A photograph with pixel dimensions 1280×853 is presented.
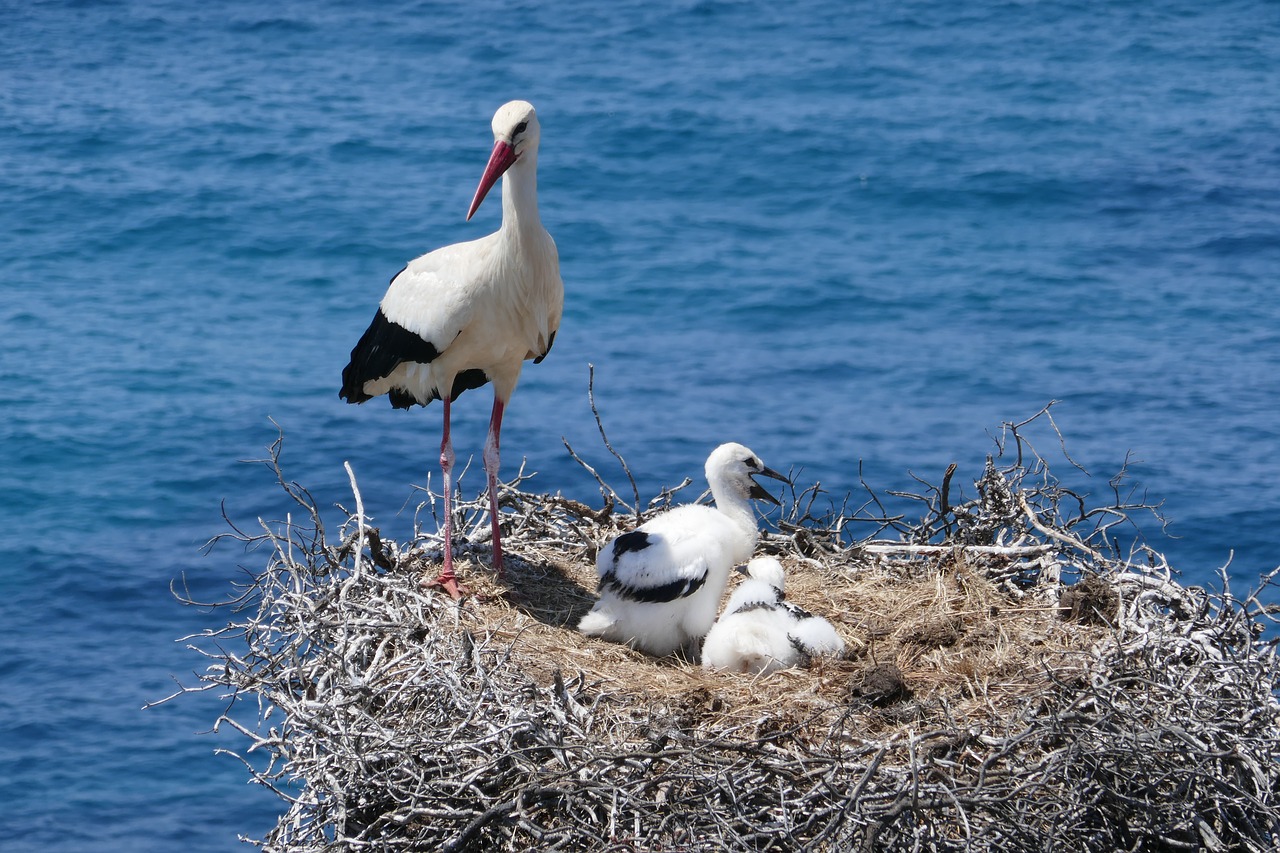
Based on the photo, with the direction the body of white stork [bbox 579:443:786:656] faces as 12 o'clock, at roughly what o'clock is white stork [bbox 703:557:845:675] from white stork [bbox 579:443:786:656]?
white stork [bbox 703:557:845:675] is roughly at 1 o'clock from white stork [bbox 579:443:786:656].

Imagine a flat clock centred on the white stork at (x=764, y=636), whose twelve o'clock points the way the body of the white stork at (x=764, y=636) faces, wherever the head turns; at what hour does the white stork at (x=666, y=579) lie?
the white stork at (x=666, y=579) is roughly at 10 o'clock from the white stork at (x=764, y=636).

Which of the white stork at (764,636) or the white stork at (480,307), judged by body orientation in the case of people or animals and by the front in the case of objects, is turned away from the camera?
the white stork at (764,636)

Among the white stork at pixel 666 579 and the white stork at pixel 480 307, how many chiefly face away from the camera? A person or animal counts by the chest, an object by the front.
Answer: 0

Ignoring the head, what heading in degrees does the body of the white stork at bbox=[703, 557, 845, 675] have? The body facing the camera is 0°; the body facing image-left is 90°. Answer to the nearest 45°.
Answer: approximately 180°

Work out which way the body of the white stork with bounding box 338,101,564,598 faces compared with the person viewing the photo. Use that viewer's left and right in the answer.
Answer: facing the viewer and to the right of the viewer

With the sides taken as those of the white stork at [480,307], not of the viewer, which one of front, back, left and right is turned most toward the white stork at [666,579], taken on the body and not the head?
front

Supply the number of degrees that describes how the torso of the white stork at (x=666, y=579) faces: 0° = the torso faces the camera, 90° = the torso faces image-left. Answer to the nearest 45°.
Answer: approximately 270°

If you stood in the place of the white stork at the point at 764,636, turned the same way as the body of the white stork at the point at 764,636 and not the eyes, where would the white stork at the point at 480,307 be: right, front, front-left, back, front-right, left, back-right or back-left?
front-left

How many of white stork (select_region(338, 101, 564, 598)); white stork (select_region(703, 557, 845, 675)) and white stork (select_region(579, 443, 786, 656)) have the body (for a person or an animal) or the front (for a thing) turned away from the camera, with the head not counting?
1

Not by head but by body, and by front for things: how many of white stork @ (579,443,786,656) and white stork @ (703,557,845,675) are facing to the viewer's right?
1

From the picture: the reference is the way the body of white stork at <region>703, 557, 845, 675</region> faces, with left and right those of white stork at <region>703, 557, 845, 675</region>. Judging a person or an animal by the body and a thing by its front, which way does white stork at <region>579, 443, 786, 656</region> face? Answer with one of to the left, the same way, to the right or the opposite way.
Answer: to the right

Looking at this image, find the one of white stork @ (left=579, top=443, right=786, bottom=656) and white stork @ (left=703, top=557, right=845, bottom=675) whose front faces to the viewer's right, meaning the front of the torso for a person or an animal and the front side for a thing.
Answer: white stork @ (left=579, top=443, right=786, bottom=656)

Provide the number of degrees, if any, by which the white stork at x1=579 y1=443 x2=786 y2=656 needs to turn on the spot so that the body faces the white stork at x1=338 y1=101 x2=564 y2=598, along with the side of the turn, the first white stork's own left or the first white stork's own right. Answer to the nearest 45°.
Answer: approximately 135° to the first white stork's own left
